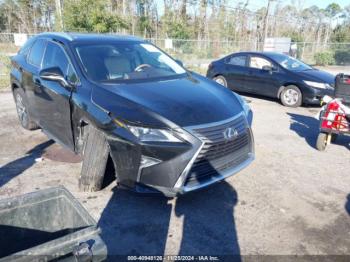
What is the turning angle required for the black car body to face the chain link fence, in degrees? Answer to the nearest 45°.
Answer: approximately 135° to its left

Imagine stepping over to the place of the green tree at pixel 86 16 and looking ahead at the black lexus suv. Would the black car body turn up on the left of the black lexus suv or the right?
left

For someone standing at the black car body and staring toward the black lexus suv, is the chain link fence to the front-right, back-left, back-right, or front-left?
back-right

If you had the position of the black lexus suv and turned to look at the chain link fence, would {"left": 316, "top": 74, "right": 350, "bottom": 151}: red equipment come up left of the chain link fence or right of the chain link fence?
right

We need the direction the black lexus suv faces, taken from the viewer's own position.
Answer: facing the viewer and to the right of the viewer

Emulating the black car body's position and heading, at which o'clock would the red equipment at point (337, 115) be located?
The red equipment is roughly at 1 o'clock from the black car body.

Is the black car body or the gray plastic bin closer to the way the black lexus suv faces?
the gray plastic bin

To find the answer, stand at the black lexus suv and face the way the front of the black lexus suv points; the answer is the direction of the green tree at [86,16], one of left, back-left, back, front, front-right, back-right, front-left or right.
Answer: back-left

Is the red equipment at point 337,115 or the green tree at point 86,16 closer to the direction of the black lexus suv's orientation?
the red equipment

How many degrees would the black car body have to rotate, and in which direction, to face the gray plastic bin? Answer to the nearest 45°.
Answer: approximately 45° to its right

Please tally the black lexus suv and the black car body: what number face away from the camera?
0

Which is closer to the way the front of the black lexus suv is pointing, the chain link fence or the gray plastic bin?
the gray plastic bin
